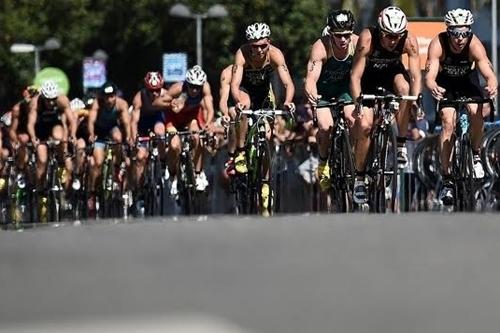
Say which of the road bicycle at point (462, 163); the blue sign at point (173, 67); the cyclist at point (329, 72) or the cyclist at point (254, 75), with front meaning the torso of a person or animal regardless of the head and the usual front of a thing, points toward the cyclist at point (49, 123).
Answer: the blue sign

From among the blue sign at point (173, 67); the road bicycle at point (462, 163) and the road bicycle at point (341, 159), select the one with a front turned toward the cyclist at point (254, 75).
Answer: the blue sign

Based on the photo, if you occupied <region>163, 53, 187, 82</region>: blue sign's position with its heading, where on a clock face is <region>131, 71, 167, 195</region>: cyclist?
The cyclist is roughly at 12 o'clock from the blue sign.

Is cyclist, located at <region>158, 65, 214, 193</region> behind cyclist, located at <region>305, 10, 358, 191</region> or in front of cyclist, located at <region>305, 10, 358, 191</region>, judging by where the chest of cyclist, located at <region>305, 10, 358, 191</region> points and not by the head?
behind

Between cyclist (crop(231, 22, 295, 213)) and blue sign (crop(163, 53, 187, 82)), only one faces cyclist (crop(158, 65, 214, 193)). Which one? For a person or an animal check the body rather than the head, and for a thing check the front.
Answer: the blue sign
